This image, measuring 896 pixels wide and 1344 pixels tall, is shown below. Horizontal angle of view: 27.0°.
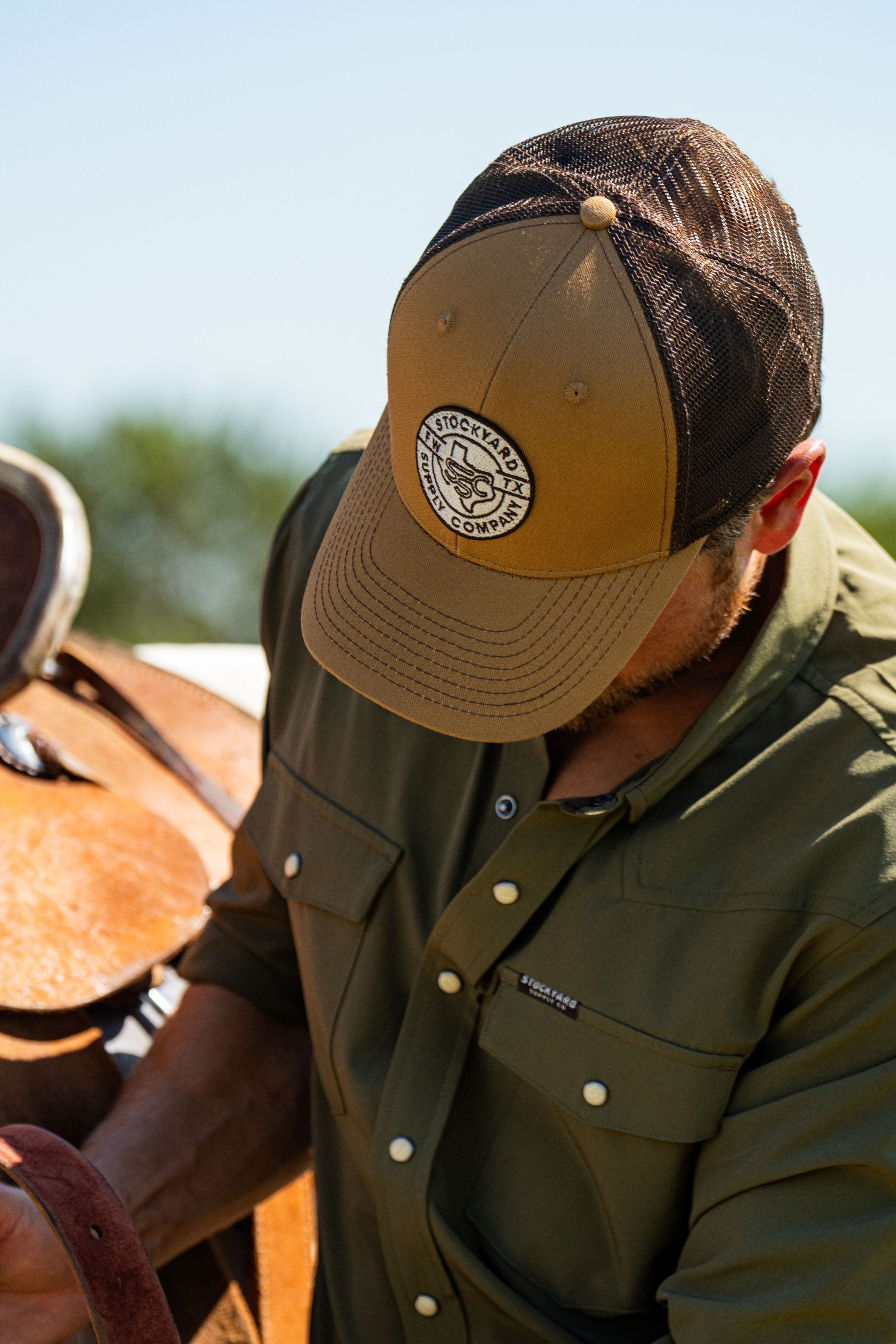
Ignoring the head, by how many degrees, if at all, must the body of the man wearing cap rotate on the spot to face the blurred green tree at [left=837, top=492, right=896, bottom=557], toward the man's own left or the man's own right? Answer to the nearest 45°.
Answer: approximately 135° to the man's own right

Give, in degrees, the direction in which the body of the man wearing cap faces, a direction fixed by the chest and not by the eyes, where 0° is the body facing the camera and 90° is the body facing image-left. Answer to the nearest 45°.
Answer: approximately 45°

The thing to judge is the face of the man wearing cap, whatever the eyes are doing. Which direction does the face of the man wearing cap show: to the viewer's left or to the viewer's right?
to the viewer's left

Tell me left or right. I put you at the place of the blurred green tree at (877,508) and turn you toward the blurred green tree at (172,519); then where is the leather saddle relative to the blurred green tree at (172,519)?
left

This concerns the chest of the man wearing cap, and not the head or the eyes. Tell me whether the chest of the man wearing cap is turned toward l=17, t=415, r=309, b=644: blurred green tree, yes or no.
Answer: no
